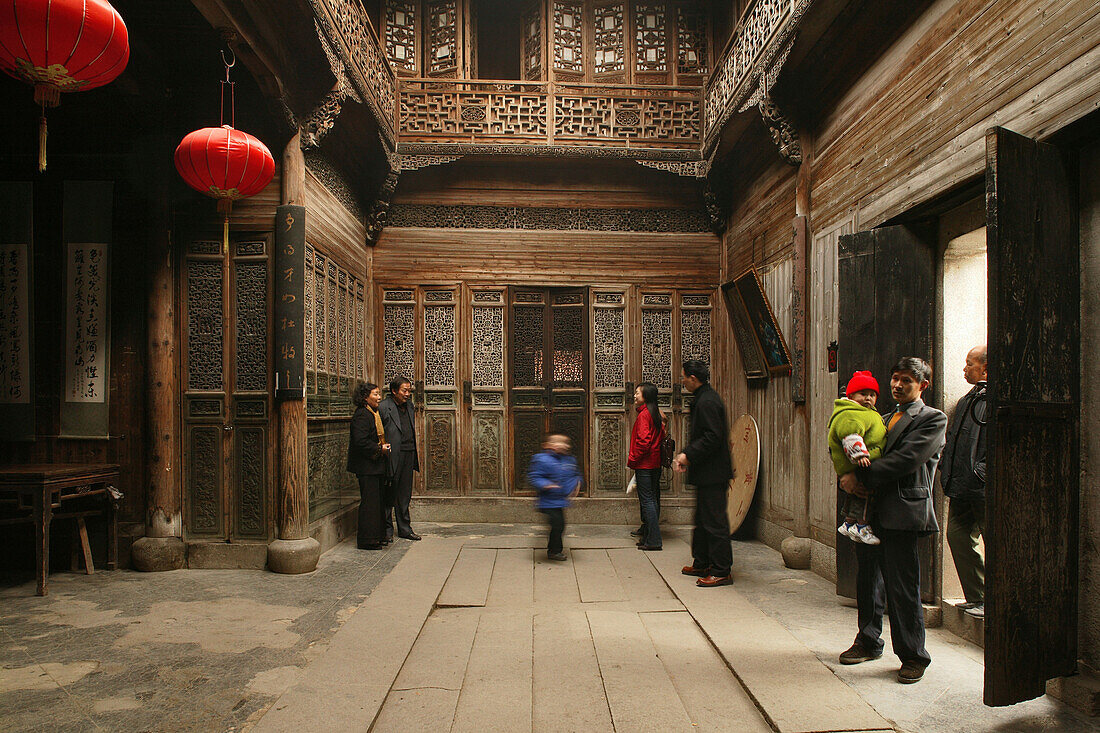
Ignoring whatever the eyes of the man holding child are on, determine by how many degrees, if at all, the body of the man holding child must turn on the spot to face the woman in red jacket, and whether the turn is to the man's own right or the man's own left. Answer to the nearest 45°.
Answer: approximately 90° to the man's own right

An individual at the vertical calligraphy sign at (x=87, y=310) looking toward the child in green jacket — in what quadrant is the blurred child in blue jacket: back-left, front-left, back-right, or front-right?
front-left

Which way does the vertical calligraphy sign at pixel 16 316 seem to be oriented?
toward the camera

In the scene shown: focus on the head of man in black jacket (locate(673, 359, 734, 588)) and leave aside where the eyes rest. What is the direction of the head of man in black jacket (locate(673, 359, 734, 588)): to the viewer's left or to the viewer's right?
to the viewer's left

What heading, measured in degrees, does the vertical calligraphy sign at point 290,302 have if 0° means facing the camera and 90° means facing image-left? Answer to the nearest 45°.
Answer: approximately 0°

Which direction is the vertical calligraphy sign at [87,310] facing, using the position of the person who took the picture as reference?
facing the viewer

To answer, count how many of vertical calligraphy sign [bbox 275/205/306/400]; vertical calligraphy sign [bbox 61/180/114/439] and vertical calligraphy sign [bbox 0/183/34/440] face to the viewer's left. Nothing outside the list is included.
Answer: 0

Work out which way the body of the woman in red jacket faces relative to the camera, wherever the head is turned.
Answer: to the viewer's left

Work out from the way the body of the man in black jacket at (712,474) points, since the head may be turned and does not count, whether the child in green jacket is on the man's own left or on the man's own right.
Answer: on the man's own left

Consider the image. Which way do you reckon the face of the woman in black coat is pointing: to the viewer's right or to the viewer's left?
to the viewer's right

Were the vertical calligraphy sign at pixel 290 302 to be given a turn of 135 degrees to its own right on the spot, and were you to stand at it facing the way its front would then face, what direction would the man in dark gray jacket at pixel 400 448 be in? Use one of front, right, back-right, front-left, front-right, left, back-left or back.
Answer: right

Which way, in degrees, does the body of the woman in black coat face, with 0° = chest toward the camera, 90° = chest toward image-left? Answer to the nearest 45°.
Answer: approximately 270°

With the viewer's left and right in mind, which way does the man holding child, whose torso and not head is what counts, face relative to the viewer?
facing the viewer and to the left of the viewer

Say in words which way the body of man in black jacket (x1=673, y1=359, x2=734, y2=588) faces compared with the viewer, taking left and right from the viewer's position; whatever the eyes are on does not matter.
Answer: facing to the left of the viewer

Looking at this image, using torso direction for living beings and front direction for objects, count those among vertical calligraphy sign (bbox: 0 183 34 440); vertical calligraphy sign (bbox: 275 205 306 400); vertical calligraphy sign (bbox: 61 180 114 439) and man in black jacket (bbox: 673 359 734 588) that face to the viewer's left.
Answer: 1
